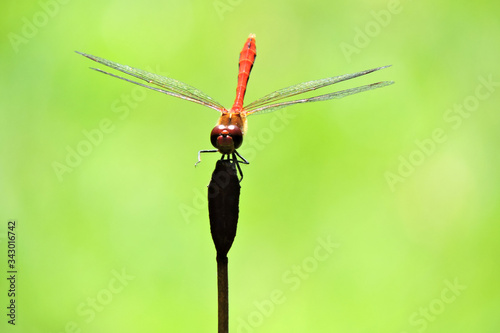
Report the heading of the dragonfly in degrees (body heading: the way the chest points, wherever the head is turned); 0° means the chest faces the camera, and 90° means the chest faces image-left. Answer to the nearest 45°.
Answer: approximately 0°
